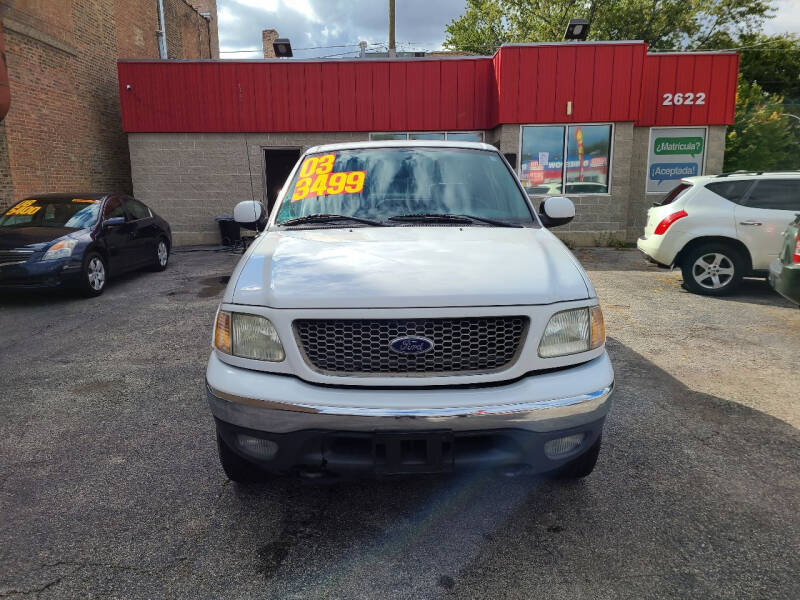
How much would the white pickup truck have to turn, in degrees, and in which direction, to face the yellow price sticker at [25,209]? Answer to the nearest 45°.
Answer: approximately 135° to its right

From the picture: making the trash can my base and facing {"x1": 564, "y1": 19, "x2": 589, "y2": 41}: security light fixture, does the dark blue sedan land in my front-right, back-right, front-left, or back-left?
back-right

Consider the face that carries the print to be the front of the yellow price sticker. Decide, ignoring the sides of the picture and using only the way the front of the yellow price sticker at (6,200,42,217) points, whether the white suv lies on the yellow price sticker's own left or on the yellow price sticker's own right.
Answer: on the yellow price sticker's own left

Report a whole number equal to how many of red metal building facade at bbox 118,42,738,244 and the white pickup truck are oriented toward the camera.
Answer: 2

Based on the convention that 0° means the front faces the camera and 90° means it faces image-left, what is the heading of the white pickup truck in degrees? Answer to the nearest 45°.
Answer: approximately 0°

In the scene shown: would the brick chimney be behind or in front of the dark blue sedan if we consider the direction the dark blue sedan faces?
behind
